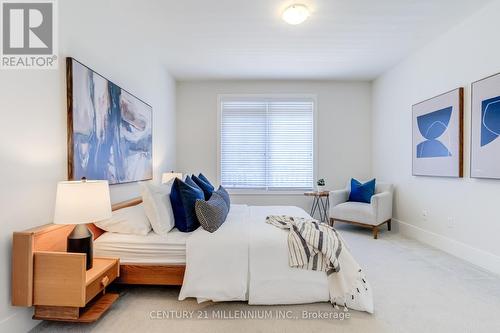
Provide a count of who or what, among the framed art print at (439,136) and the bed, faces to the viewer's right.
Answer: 1

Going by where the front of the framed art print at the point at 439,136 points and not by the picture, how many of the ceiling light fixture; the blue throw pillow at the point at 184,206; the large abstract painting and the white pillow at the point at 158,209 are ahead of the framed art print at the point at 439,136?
4

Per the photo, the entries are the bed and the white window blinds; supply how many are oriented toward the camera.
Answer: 1

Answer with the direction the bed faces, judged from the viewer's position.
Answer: facing to the right of the viewer

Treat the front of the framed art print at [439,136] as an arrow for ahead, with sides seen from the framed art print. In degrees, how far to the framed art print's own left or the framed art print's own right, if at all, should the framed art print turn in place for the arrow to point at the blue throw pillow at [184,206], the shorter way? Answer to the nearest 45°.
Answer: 0° — it already faces it

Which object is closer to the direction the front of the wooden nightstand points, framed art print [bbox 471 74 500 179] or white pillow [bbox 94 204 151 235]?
the framed art print
